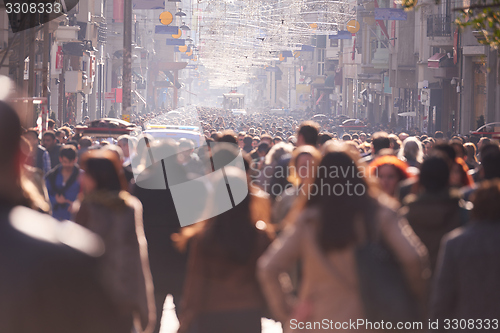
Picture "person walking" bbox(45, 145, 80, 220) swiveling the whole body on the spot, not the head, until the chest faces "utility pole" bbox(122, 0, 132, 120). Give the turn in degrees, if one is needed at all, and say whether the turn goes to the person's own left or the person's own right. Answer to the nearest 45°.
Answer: approximately 180°

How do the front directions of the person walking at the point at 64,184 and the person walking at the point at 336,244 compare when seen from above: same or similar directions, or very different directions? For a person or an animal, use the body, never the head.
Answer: very different directions

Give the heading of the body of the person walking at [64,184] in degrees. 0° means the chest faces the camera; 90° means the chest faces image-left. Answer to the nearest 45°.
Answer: approximately 0°

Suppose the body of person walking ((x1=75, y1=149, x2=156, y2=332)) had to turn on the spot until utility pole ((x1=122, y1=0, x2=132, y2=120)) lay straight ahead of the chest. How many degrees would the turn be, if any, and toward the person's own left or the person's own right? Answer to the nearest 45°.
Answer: approximately 45° to the person's own right

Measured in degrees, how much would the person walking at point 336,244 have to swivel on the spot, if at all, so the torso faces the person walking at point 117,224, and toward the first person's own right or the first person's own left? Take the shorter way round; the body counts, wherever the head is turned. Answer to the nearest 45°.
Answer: approximately 45° to the first person's own left

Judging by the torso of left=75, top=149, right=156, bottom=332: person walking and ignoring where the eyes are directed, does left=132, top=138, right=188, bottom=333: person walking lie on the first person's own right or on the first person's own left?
on the first person's own right

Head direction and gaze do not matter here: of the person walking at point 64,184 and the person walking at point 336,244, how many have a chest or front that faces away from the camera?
1

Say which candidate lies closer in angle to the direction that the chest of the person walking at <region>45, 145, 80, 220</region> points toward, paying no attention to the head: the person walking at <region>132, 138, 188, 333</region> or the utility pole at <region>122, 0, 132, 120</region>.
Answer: the person walking

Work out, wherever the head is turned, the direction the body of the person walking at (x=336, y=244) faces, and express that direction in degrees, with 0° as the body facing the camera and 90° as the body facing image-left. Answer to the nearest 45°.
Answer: approximately 180°
